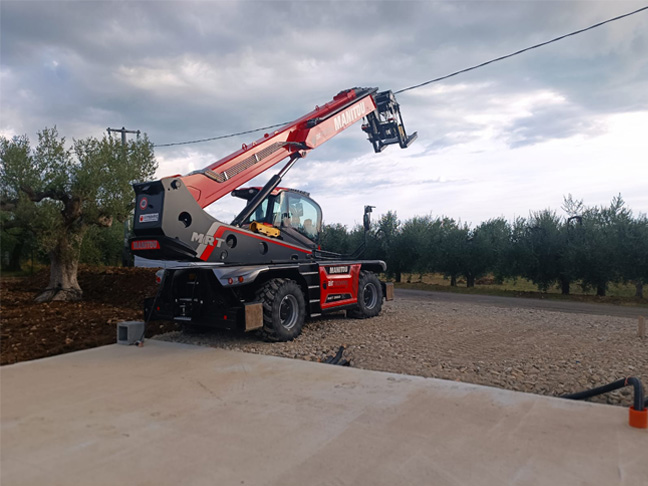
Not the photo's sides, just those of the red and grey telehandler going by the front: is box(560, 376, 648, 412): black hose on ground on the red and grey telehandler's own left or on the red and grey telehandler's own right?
on the red and grey telehandler's own right

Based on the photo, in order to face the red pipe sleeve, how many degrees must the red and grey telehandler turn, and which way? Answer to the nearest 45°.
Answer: approximately 90° to its right

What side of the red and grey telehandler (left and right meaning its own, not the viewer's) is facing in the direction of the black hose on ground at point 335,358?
right

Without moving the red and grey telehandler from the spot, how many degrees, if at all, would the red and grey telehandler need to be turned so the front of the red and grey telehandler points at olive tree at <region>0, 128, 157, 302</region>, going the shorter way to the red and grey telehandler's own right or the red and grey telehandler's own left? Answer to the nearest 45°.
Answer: approximately 90° to the red and grey telehandler's own left

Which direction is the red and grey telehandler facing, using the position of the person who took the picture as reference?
facing away from the viewer and to the right of the viewer

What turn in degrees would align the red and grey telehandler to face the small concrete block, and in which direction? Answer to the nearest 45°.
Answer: approximately 135° to its left

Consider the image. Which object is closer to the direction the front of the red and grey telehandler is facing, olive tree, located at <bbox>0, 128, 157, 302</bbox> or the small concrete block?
the olive tree
